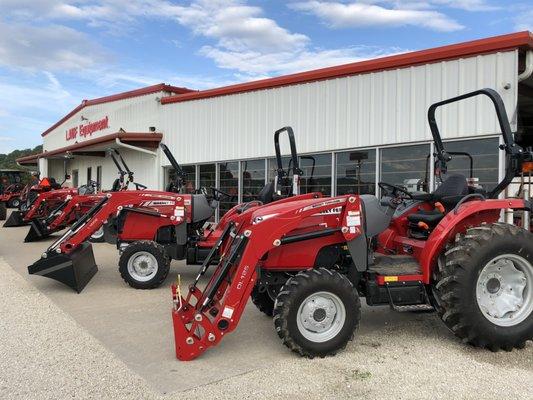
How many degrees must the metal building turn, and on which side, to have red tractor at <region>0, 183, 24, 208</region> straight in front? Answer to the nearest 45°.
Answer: approximately 90° to its right

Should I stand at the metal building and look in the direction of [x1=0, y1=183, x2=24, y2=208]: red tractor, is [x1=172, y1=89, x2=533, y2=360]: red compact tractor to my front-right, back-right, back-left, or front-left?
back-left

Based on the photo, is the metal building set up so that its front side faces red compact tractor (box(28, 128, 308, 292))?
yes

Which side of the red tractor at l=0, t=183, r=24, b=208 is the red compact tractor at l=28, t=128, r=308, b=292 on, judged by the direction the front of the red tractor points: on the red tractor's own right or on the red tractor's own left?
on the red tractor's own left

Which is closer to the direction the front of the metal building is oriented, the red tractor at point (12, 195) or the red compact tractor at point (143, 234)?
the red compact tractor

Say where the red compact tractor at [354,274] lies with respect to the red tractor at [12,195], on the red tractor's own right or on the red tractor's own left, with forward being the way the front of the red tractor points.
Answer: on the red tractor's own left

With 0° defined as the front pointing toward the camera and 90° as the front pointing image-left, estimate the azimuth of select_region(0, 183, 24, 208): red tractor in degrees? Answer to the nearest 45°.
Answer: approximately 45°
